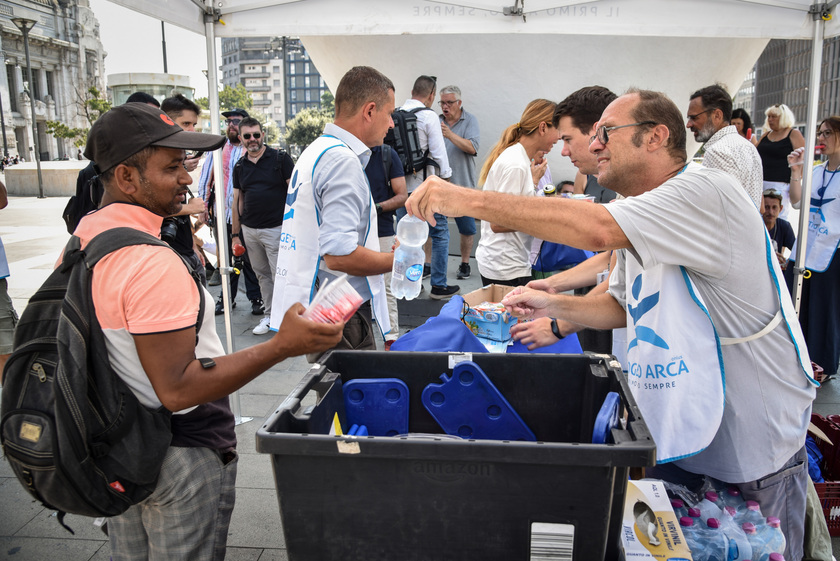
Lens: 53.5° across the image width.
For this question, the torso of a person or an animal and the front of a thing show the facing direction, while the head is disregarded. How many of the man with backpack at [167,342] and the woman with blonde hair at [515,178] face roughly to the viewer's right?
2

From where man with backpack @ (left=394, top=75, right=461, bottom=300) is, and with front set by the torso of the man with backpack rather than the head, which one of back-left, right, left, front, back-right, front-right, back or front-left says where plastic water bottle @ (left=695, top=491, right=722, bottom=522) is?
back-right

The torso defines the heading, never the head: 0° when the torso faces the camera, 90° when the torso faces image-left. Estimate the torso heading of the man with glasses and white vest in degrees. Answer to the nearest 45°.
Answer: approximately 90°

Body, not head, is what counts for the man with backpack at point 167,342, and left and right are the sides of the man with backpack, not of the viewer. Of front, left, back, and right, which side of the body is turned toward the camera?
right

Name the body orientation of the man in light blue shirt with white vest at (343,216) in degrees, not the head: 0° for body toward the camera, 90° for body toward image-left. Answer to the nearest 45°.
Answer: approximately 225°

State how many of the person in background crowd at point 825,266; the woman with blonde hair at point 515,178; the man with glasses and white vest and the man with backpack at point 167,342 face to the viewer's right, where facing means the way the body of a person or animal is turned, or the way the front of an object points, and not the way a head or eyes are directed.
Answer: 2

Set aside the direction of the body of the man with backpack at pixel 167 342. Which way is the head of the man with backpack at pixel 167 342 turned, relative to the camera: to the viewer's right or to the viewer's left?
to the viewer's right

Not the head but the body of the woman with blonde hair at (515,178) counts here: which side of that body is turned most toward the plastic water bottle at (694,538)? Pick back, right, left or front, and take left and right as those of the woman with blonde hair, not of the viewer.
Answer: right

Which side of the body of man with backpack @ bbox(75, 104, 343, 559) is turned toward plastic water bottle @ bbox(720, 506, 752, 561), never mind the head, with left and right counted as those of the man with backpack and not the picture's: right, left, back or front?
front

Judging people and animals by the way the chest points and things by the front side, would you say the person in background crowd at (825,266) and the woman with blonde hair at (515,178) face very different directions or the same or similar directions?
very different directions
